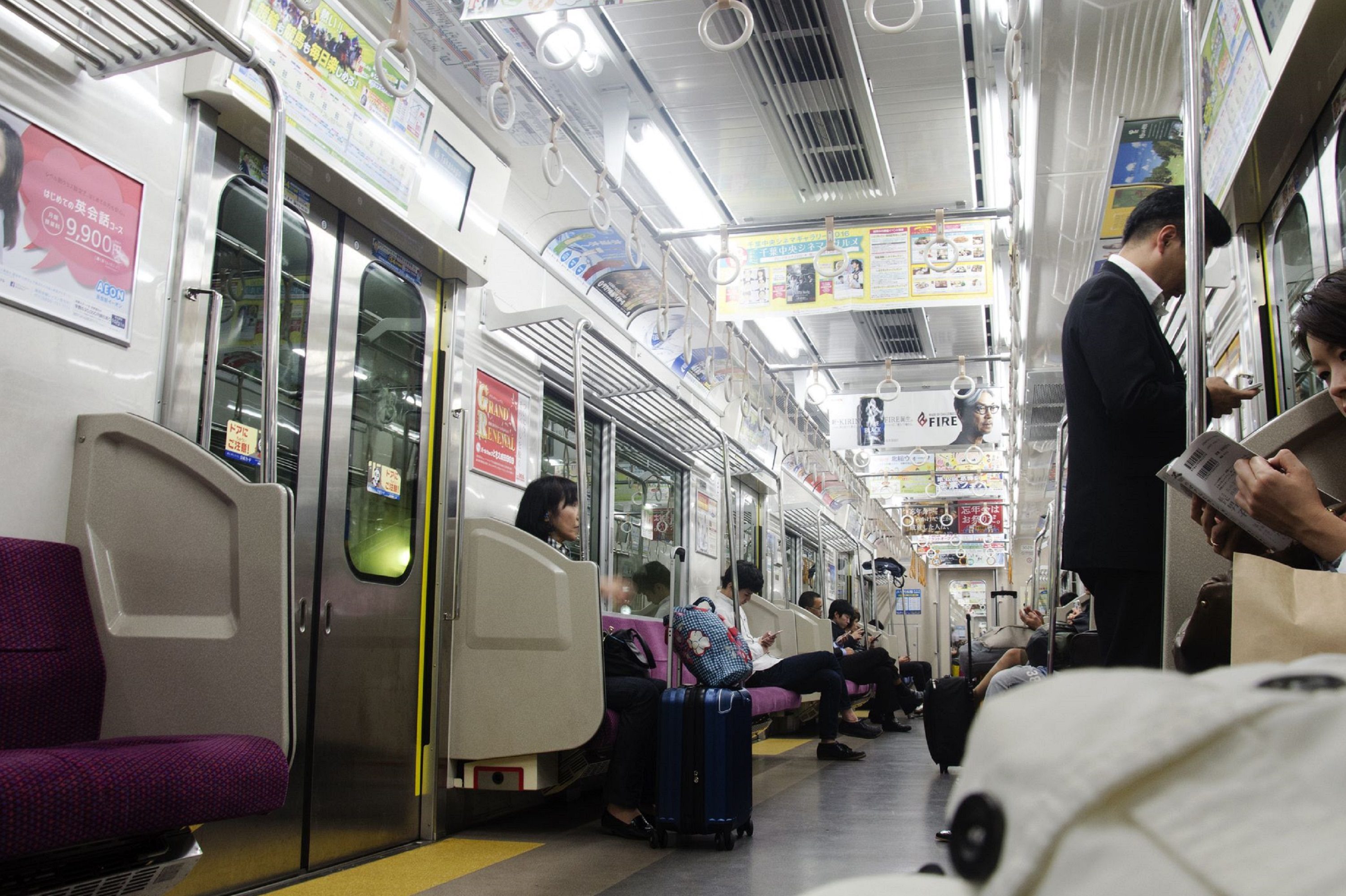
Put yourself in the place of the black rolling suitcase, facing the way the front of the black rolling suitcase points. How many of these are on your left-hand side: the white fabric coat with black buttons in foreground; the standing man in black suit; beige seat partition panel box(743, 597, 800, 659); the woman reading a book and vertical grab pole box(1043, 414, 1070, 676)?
4

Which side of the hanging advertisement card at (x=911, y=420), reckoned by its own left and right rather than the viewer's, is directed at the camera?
front

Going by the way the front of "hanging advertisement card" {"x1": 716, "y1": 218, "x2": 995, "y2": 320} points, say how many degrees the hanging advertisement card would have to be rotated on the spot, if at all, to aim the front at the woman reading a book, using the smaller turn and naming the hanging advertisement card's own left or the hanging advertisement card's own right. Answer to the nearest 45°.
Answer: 0° — it already faces them

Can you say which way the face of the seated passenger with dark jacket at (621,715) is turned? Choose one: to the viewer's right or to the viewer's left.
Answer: to the viewer's right

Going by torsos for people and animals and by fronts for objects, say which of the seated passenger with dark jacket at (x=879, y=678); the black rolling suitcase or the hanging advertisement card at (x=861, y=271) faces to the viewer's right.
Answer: the seated passenger with dark jacket

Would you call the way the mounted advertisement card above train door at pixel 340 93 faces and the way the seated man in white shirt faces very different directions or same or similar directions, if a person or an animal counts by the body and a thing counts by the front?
same or similar directions

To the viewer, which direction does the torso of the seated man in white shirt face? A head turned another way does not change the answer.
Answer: to the viewer's right

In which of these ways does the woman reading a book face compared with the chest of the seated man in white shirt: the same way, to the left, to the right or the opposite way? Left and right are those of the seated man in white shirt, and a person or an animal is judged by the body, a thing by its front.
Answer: the opposite way

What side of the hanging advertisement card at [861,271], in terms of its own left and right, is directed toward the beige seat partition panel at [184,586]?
front

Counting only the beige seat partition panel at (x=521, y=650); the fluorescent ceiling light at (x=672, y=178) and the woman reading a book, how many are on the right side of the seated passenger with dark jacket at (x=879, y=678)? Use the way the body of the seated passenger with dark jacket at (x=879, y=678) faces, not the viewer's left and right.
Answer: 3

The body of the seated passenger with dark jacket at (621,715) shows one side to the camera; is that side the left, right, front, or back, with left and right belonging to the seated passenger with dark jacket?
right

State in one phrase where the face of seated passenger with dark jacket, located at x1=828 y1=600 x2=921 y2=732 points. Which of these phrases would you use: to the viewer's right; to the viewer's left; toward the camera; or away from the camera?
to the viewer's right

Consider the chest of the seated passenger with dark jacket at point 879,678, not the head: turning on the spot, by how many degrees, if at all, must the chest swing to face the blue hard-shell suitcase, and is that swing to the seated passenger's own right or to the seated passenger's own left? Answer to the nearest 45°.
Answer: approximately 90° to the seated passenger's own right

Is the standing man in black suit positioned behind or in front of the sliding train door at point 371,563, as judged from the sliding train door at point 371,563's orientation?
in front

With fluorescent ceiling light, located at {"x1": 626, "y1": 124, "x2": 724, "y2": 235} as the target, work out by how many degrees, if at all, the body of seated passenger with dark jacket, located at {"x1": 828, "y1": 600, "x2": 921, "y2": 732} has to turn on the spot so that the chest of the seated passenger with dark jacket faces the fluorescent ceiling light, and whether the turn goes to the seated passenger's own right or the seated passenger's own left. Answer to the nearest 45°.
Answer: approximately 90° to the seated passenger's own right
